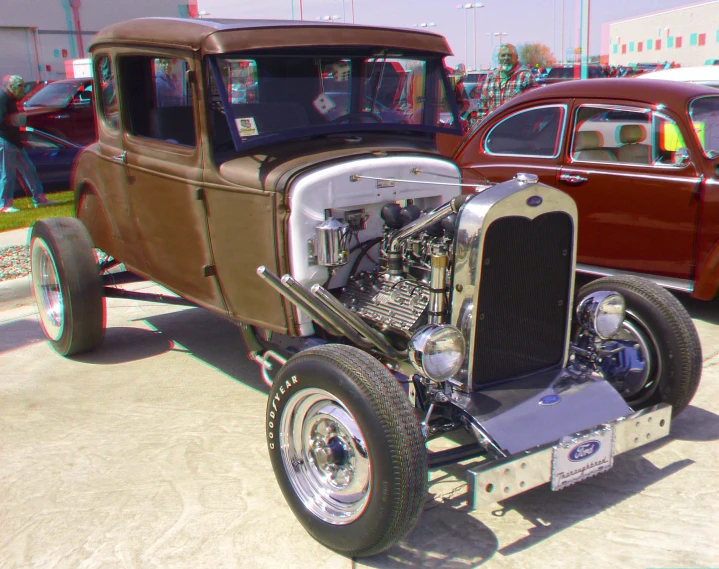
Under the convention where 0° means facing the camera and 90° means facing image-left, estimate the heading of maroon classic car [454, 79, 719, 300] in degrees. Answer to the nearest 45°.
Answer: approximately 315°

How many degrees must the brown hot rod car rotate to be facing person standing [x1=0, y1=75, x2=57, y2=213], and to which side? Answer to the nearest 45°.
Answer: approximately 180°

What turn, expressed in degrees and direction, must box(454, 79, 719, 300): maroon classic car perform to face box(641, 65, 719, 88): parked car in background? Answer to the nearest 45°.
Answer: approximately 135° to its left

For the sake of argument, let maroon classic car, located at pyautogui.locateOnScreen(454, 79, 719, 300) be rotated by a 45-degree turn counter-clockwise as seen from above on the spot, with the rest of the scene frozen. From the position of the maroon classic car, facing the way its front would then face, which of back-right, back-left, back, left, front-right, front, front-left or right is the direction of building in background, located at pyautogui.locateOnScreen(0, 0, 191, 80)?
back-left

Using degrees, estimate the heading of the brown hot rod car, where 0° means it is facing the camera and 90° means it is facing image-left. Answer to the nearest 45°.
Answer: approximately 315°

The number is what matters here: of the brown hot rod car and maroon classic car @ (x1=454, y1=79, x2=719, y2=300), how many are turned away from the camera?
0

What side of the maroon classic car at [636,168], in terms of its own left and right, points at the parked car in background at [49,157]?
back

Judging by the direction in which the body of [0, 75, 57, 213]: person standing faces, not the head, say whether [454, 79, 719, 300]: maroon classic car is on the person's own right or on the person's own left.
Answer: on the person's own right
